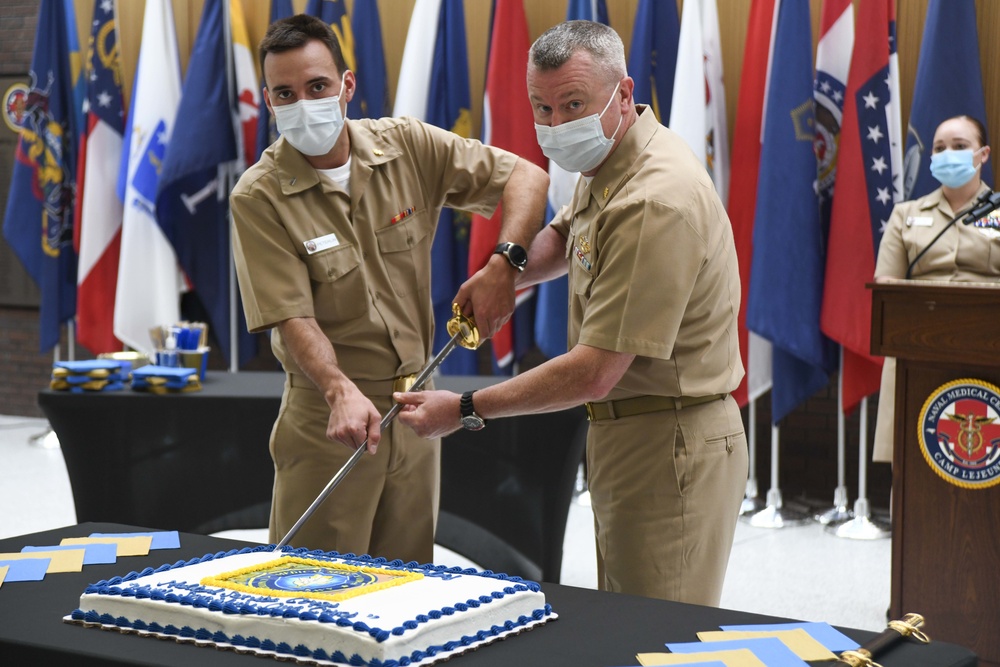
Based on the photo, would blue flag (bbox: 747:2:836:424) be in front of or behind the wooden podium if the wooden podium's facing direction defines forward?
behind

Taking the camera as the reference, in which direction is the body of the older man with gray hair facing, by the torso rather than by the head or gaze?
to the viewer's left

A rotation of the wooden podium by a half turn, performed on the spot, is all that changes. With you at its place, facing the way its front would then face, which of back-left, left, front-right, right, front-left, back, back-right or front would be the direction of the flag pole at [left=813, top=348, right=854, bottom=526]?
front

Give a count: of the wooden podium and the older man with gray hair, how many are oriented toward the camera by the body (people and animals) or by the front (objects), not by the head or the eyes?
1

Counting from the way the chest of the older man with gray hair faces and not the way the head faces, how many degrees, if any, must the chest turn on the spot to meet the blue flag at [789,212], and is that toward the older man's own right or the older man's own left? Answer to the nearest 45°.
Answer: approximately 90° to the older man's own right

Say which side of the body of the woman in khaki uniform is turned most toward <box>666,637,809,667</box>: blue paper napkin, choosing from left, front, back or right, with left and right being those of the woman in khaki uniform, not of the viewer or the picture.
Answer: front

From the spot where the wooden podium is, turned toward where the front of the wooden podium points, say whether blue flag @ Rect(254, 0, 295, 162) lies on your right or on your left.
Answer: on your right

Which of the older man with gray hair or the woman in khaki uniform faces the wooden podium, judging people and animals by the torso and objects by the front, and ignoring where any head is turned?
the woman in khaki uniform

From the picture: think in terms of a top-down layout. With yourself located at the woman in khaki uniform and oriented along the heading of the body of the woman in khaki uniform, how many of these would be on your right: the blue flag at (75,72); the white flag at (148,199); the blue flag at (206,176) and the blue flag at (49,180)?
4

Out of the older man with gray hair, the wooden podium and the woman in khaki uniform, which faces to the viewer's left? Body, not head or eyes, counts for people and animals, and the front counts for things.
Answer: the older man with gray hair

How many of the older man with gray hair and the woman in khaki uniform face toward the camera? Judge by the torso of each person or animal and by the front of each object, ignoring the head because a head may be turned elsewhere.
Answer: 1

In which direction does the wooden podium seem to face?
toward the camera

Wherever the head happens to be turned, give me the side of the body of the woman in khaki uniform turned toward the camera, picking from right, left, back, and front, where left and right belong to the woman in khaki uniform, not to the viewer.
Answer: front

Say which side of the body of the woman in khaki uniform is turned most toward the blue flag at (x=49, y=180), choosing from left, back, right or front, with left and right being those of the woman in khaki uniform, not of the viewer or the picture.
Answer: right

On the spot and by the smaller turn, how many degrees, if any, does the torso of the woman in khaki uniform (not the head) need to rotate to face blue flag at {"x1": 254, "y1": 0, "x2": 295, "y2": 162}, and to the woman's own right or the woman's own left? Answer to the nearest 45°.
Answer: approximately 90° to the woman's own right
